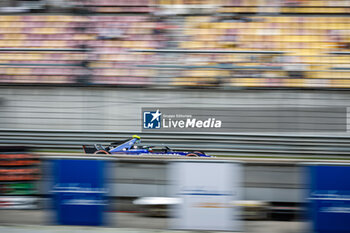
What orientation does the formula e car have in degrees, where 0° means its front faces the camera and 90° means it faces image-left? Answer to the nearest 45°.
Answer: approximately 270°

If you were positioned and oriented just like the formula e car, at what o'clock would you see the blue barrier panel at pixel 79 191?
The blue barrier panel is roughly at 3 o'clock from the formula e car.

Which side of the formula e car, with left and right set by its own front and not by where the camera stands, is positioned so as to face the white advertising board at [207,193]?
right

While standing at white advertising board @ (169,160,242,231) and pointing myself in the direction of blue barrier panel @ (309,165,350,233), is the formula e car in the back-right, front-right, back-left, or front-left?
back-left
